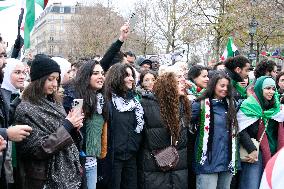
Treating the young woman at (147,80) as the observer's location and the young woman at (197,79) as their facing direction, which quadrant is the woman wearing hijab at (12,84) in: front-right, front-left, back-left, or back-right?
back-right

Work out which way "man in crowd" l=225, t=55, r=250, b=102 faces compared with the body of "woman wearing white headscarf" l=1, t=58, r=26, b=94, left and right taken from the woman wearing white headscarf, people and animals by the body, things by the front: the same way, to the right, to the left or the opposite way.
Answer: the same way

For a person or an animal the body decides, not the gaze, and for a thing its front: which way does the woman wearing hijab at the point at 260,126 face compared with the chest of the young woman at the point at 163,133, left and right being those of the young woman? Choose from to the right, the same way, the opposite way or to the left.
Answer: the same way

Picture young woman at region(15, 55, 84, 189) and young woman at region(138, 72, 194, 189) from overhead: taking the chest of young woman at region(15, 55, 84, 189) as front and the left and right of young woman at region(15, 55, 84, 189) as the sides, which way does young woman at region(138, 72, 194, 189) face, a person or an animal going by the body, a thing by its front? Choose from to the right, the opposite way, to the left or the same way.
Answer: the same way

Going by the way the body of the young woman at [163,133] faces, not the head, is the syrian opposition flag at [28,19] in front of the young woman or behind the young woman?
behind

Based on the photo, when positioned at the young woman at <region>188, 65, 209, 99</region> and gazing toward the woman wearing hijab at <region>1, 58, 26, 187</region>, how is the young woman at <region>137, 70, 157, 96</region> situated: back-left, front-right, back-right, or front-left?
front-right

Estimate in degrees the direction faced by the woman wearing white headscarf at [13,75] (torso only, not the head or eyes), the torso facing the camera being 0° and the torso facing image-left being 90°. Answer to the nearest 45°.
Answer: approximately 315°

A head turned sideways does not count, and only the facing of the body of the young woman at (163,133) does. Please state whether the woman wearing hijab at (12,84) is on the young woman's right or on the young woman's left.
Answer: on the young woman's right

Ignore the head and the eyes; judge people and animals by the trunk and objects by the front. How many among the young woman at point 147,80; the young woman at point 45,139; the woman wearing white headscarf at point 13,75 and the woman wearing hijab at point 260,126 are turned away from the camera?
0

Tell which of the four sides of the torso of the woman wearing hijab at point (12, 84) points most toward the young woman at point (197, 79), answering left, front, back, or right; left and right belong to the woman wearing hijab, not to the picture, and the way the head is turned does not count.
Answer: left

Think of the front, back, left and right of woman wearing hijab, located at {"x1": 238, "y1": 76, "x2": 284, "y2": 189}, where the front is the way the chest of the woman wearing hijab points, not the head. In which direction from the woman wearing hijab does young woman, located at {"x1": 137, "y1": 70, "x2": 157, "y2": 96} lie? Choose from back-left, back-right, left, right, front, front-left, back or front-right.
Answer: back-right

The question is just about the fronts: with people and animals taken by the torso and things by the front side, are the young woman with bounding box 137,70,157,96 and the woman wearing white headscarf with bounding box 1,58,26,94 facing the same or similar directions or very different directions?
same or similar directions

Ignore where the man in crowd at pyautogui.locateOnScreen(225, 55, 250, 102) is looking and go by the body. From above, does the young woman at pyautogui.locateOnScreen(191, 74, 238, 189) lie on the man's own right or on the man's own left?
on the man's own right

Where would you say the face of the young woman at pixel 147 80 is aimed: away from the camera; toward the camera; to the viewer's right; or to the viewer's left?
toward the camera

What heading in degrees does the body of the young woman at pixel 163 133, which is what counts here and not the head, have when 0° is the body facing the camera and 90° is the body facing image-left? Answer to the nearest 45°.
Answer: approximately 315°

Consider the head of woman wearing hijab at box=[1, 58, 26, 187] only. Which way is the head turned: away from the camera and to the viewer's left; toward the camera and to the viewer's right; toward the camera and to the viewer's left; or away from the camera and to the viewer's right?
toward the camera and to the viewer's right

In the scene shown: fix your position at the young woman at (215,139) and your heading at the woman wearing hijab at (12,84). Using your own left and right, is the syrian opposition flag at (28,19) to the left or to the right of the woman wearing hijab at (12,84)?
right

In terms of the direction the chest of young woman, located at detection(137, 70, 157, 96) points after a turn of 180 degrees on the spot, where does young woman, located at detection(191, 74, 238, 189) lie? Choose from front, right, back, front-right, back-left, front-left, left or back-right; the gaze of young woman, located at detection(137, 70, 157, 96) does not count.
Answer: back
